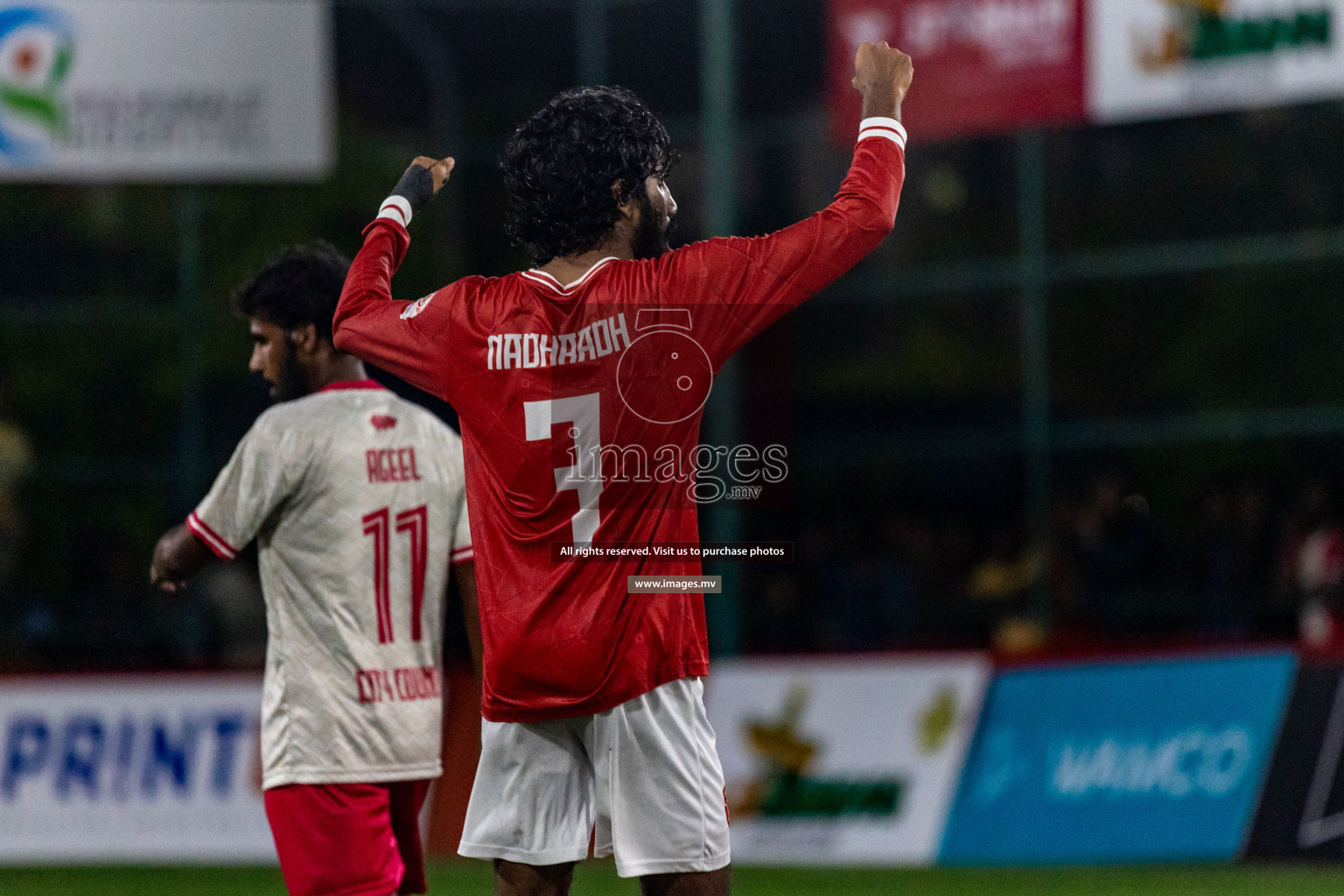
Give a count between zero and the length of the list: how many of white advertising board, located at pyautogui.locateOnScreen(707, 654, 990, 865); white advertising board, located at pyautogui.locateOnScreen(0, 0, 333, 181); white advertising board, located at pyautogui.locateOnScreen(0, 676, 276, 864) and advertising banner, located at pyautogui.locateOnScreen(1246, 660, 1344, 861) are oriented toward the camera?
4

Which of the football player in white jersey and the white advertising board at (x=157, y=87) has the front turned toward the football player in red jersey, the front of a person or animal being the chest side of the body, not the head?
the white advertising board

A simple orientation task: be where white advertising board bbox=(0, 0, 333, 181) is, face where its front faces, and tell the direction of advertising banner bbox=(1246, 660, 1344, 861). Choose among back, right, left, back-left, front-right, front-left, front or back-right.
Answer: front-left

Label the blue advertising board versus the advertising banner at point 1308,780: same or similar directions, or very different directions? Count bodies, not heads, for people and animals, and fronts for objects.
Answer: same or similar directions

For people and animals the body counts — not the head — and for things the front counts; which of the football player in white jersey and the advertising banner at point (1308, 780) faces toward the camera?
the advertising banner

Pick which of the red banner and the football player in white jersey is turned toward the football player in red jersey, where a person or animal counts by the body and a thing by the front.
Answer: the red banner

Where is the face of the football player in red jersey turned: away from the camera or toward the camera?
away from the camera

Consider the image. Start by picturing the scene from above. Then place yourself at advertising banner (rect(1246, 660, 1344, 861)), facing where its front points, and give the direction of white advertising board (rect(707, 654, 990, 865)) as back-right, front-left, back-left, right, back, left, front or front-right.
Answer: right

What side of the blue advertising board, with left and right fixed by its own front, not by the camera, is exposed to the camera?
front

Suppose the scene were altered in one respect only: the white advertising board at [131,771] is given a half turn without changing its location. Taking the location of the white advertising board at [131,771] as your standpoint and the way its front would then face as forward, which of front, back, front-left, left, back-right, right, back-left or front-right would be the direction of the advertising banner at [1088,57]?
right

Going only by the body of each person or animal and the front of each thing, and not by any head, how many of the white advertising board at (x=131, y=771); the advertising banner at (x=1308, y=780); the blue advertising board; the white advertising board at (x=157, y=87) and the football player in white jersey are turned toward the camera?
4

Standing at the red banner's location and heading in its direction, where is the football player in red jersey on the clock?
The football player in red jersey is roughly at 12 o'clock from the red banner.

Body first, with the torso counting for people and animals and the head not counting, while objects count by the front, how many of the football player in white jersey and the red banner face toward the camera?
1

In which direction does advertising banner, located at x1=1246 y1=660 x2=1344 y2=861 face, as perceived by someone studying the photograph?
facing the viewer

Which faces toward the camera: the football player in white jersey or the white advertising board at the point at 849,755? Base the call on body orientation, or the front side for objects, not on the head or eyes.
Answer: the white advertising board

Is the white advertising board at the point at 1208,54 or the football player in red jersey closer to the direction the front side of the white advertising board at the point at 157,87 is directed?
the football player in red jersey

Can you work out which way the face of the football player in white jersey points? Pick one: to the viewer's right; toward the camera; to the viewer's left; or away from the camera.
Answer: to the viewer's left

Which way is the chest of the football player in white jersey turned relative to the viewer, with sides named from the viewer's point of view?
facing away from the viewer and to the left of the viewer
